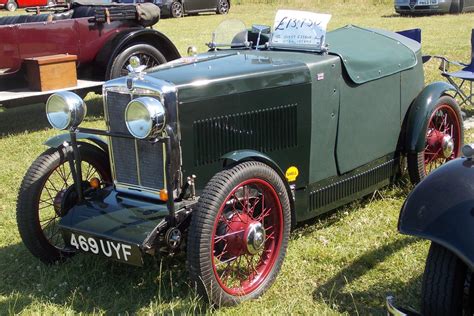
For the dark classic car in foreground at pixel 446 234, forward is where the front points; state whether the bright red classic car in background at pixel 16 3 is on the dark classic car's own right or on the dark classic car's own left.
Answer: on the dark classic car's own right

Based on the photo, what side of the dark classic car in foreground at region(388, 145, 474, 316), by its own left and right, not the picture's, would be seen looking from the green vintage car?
right

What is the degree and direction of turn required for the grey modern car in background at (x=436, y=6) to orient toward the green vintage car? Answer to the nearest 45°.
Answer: approximately 45° to its left

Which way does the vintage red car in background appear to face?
to the viewer's left

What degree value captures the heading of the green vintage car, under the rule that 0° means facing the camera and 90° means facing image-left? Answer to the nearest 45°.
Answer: approximately 45°

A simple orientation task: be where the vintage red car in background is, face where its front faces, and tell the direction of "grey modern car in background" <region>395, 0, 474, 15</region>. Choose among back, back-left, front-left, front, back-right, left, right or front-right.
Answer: back-right

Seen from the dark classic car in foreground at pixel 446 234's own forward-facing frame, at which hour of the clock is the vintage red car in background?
The vintage red car in background is roughly at 3 o'clock from the dark classic car in foreground.

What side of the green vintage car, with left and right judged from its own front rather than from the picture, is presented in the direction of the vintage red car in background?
right
